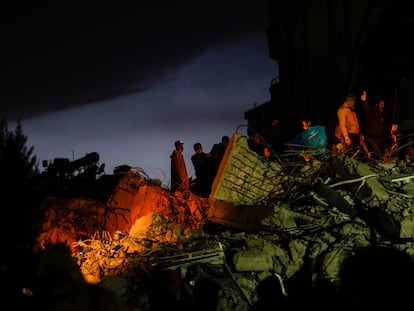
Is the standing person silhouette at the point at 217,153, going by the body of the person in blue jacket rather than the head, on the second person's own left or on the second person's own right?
on the second person's own right

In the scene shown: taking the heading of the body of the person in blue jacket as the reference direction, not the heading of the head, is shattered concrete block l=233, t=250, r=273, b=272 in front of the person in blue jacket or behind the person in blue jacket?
in front

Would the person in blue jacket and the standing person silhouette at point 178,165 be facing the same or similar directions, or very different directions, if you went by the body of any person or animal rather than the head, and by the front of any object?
very different directions

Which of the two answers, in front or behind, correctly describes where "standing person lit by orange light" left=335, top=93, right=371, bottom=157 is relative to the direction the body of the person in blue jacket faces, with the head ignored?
behind

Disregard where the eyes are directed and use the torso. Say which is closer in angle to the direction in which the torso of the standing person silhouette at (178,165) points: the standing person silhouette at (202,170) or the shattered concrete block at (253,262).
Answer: the standing person silhouette
